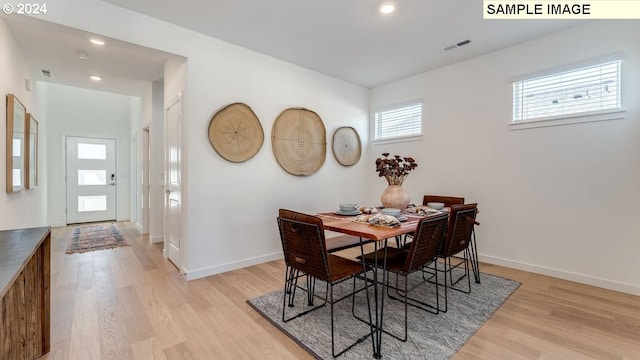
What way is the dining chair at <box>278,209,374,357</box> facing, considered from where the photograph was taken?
facing away from the viewer and to the right of the viewer

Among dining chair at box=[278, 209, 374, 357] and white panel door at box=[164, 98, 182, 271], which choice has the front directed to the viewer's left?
the white panel door

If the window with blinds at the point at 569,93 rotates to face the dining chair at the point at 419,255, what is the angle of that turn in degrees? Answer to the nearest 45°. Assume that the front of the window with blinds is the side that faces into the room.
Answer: approximately 45° to its left

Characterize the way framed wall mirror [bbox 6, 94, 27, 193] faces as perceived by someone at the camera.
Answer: facing to the right of the viewer

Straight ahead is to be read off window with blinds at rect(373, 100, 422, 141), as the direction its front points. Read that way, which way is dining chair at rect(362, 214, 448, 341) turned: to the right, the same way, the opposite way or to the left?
to the right

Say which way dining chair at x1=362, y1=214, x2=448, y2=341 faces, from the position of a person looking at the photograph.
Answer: facing away from the viewer and to the left of the viewer

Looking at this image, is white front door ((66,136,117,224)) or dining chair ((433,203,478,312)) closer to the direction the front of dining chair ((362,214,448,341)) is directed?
the white front door

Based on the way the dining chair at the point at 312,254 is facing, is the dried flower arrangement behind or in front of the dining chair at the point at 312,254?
in front

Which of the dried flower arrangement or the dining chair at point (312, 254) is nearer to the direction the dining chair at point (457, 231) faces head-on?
the dried flower arrangement

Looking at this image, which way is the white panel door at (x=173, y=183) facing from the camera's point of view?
to the viewer's left

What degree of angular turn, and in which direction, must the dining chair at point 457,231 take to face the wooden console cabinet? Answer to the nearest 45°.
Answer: approximately 90° to its left
